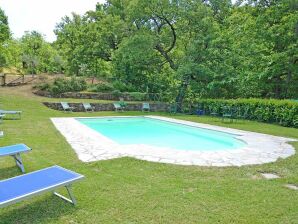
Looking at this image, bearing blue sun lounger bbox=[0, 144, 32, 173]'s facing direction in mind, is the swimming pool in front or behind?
in front

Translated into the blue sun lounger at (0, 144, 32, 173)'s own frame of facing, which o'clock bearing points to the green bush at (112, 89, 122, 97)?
The green bush is roughly at 10 o'clock from the blue sun lounger.

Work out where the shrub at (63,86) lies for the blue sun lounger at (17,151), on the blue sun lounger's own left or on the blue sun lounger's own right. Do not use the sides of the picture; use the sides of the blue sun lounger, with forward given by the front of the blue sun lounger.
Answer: on the blue sun lounger's own left

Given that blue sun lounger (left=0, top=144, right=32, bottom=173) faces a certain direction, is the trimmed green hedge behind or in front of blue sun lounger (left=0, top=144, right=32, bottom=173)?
in front

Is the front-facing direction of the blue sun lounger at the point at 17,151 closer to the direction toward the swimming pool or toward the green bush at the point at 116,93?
the swimming pool

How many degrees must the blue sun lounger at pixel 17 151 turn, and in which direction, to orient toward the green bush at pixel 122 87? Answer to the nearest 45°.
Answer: approximately 45° to its left

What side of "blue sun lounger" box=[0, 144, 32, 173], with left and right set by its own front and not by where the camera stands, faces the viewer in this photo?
right
